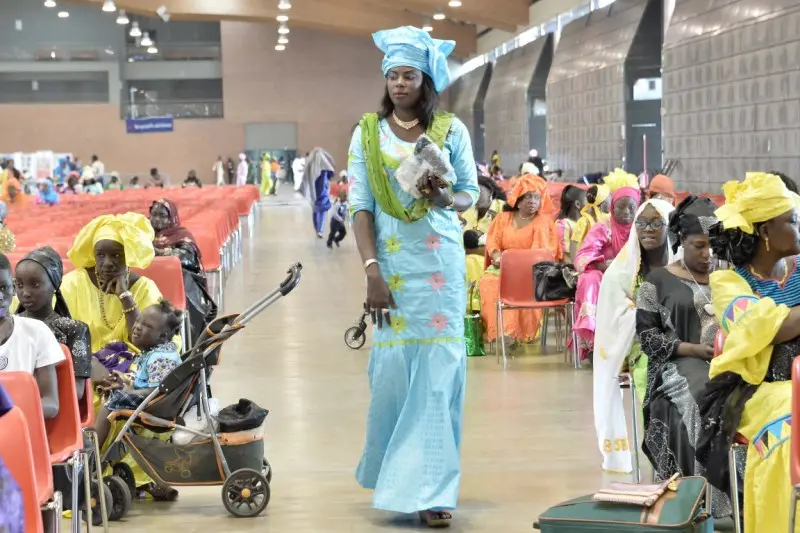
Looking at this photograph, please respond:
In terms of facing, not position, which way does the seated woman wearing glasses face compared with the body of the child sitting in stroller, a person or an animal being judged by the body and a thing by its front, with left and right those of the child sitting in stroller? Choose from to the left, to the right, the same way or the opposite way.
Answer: to the left

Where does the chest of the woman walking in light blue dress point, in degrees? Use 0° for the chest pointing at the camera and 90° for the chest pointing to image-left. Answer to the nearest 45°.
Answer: approximately 0°

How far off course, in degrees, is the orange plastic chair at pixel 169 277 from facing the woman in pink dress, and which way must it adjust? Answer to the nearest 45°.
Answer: approximately 135° to its left

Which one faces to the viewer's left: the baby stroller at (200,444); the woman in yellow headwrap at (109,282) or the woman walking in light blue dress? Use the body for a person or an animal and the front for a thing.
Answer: the baby stroller

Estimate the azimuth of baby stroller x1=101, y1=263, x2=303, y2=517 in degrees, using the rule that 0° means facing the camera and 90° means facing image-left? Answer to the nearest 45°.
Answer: approximately 90°

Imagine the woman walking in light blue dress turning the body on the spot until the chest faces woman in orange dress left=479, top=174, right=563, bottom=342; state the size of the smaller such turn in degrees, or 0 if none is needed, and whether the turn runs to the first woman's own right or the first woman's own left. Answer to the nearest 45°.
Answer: approximately 180°

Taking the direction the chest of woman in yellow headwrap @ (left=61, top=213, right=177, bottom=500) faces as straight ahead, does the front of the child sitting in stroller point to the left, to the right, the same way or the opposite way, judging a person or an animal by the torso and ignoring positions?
to the right

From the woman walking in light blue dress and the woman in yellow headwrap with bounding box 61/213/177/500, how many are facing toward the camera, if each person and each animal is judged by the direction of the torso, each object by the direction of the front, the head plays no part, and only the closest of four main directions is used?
2

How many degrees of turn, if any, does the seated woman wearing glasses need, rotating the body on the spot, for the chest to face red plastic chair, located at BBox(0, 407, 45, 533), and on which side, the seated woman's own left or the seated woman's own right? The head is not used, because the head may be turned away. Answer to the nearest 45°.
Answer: approximately 90° to the seated woman's own right

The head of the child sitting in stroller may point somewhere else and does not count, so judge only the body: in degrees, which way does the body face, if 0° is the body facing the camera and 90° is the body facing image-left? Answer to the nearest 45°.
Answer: approximately 90°

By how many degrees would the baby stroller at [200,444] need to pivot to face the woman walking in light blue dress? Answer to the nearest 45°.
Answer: approximately 135° to its left
